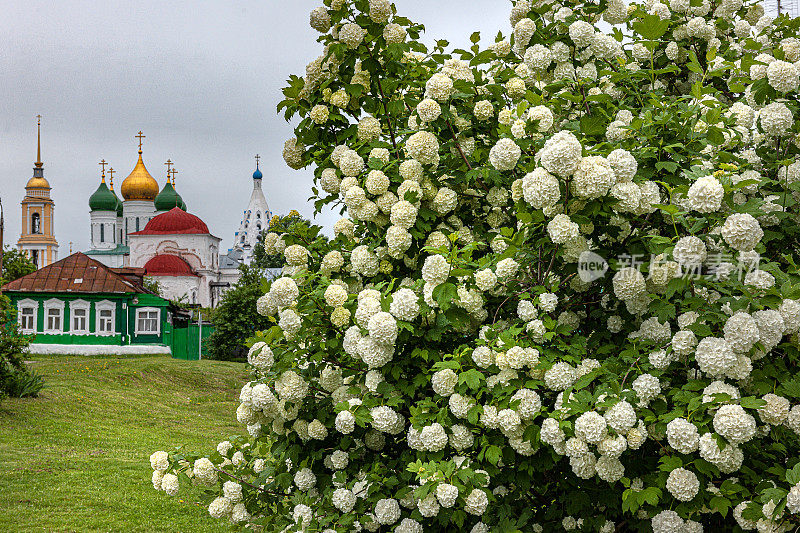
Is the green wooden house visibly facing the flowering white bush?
yes

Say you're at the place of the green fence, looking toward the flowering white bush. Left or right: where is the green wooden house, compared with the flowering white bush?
right

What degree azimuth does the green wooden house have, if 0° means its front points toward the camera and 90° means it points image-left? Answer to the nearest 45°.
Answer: approximately 0°

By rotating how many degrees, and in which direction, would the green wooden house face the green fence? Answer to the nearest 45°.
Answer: approximately 135° to its left

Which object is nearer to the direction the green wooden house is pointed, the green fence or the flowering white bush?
the flowering white bush
